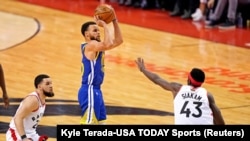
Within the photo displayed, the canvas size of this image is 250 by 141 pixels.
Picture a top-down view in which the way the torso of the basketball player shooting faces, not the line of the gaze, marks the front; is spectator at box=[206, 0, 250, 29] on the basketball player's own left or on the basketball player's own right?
on the basketball player's own left

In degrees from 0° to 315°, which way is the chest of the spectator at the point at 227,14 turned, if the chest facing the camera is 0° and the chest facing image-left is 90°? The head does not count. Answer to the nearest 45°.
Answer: approximately 45°
